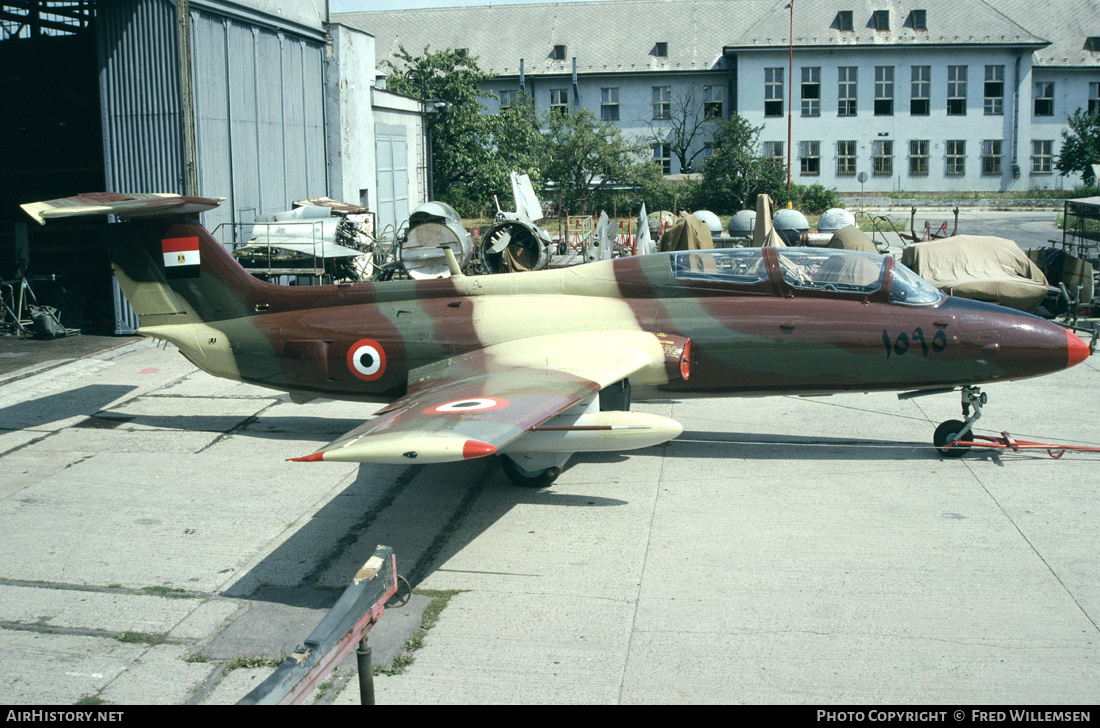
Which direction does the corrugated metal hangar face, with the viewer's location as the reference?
facing the viewer and to the right of the viewer

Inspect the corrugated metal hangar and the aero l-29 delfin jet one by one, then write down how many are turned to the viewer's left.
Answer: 0

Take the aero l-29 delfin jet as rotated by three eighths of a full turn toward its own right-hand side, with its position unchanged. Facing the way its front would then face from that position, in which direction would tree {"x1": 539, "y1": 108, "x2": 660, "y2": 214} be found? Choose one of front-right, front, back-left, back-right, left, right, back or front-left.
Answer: back-right

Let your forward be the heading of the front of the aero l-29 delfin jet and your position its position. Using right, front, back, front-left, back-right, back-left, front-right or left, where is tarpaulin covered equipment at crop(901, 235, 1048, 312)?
front-left

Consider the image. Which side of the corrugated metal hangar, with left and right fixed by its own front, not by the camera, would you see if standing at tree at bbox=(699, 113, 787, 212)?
left

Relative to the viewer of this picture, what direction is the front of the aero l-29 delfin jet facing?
facing to the right of the viewer

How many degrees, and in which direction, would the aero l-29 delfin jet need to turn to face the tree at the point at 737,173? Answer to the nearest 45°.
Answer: approximately 90° to its left

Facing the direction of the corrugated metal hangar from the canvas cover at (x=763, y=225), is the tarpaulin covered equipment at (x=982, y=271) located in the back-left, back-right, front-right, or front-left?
back-left
